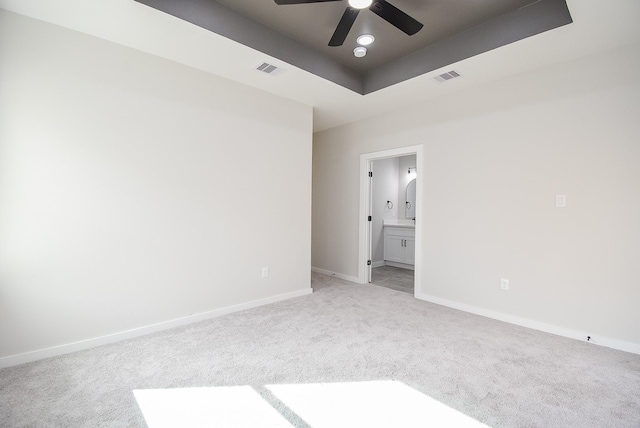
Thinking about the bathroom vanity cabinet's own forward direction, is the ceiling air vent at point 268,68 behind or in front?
in front

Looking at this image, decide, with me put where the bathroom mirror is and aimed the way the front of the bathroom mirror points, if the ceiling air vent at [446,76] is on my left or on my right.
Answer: on my left

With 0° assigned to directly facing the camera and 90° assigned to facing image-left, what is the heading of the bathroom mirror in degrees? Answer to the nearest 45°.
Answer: approximately 45°

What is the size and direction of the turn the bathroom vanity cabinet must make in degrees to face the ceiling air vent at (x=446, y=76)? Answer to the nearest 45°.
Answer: approximately 45° to its left

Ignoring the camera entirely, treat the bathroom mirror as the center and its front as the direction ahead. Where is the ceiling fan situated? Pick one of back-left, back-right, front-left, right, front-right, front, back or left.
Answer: front-left

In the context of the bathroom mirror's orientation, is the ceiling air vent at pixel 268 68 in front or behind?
in front
